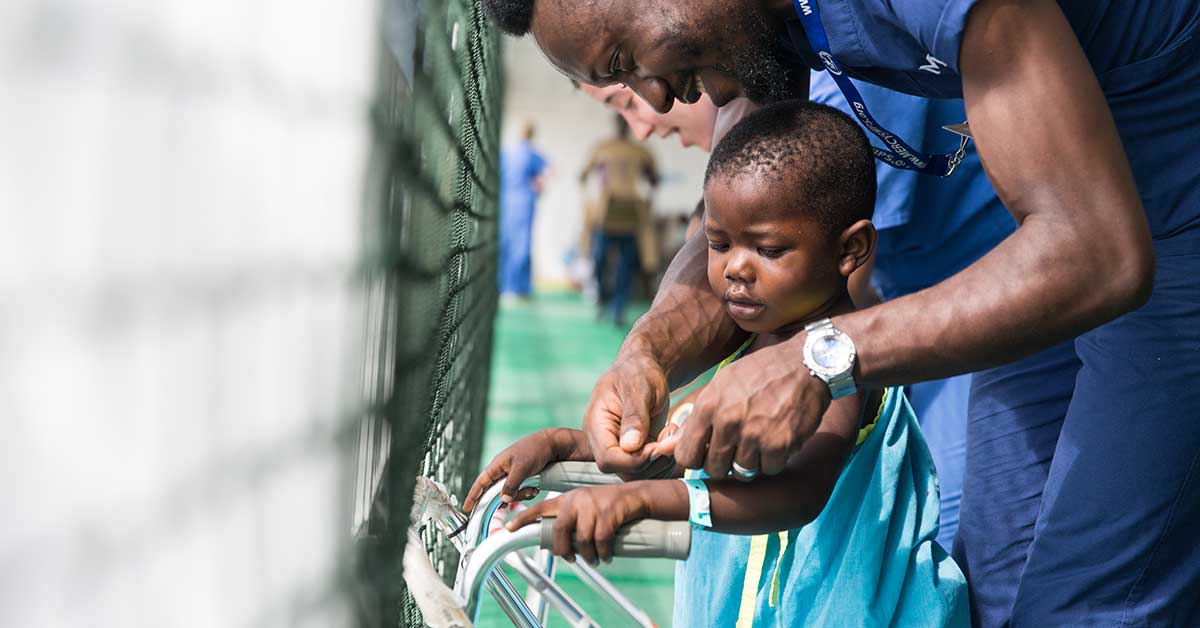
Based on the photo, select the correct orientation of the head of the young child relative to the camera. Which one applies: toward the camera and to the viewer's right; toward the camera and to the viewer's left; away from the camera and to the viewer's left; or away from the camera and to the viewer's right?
toward the camera and to the viewer's left

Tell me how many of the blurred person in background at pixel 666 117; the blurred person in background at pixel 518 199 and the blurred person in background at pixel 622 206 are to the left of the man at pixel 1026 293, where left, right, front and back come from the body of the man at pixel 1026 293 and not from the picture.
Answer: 0

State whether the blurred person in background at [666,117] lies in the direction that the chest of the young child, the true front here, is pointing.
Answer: no

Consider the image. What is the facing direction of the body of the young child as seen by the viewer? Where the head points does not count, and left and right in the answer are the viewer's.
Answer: facing the viewer and to the left of the viewer

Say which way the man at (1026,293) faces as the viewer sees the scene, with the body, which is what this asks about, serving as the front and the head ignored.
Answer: to the viewer's left

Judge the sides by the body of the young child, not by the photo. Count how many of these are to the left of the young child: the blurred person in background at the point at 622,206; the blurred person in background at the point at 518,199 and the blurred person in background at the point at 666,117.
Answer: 0

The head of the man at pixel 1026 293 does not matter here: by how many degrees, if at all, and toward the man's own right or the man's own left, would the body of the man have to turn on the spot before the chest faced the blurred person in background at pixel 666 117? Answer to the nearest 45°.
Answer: approximately 45° to the man's own right

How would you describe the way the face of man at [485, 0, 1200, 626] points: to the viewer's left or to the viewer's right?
to the viewer's left

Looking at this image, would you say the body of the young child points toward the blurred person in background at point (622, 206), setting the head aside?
no

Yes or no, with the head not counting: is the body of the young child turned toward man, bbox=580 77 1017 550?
no
